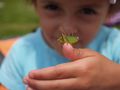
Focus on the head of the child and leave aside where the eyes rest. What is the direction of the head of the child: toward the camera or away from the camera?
toward the camera

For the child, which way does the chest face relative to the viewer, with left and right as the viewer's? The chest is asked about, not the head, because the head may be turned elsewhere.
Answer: facing the viewer
